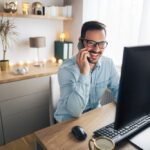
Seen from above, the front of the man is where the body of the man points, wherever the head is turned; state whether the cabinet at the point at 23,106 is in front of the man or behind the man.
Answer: behind

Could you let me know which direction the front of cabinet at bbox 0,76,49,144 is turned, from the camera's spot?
facing the viewer and to the right of the viewer

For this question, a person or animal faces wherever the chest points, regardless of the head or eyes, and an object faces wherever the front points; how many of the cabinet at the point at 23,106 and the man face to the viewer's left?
0

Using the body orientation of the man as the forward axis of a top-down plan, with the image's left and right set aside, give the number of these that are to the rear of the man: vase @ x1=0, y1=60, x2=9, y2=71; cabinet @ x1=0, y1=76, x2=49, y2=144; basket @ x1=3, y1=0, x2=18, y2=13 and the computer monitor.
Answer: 3

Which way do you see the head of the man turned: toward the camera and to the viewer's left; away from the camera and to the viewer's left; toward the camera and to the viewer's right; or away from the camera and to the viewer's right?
toward the camera and to the viewer's right

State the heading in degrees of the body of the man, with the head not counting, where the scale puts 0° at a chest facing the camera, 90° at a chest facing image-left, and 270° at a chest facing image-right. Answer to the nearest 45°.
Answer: approximately 315°

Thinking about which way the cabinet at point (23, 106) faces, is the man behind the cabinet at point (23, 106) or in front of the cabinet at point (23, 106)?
in front

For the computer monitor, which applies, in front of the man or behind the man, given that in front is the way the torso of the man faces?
in front

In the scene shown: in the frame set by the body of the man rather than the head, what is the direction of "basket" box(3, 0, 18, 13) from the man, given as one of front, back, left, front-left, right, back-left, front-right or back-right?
back
